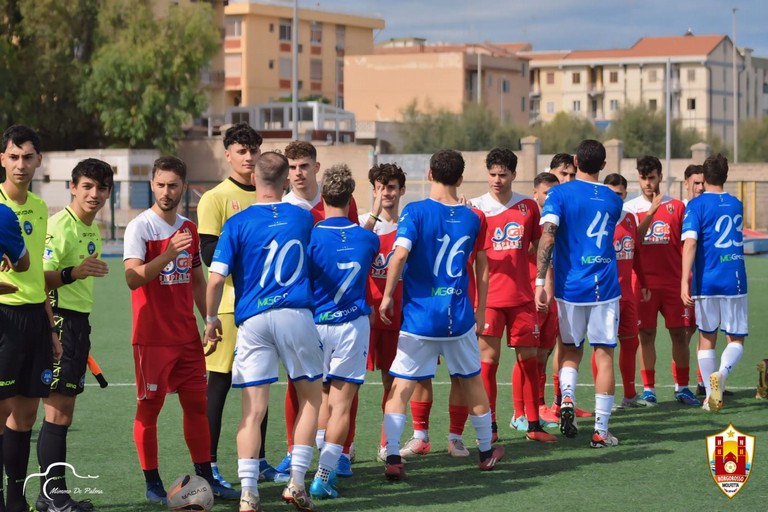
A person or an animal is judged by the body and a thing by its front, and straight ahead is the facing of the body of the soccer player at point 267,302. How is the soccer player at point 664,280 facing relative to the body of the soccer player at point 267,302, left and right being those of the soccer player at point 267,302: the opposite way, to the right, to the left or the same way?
the opposite way

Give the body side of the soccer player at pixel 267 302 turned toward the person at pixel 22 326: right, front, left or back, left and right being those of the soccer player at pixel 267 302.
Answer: left

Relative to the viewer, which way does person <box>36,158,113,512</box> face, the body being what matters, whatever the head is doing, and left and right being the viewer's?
facing the viewer and to the right of the viewer

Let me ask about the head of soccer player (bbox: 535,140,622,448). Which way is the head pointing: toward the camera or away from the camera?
away from the camera

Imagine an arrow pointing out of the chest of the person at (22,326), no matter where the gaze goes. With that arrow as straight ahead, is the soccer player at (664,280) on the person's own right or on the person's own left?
on the person's own left

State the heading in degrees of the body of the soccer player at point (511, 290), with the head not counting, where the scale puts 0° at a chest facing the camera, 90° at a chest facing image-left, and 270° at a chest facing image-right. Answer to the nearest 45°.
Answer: approximately 0°

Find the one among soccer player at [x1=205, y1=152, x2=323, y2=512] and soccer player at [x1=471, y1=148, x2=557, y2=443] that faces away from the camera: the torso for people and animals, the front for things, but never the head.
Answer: soccer player at [x1=205, y1=152, x2=323, y2=512]

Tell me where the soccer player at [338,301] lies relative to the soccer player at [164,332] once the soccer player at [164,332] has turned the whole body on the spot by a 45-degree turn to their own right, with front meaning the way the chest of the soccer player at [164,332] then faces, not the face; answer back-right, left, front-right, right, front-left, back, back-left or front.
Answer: left

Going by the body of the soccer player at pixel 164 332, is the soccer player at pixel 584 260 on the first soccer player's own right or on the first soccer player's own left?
on the first soccer player's own left

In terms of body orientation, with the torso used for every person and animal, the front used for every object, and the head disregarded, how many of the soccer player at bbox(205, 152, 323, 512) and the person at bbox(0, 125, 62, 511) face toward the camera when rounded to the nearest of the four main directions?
1

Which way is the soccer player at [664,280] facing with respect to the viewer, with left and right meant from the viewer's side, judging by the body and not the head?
facing the viewer
